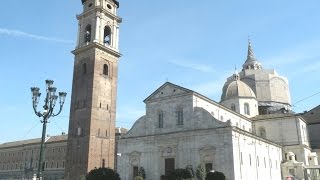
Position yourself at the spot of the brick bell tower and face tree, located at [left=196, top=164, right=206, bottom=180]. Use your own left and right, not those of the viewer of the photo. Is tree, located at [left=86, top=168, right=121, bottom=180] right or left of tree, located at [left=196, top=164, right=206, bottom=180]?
right

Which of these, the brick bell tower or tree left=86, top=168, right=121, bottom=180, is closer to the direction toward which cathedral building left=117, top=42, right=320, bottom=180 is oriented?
the tree

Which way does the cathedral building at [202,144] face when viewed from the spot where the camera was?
facing the viewer and to the left of the viewer

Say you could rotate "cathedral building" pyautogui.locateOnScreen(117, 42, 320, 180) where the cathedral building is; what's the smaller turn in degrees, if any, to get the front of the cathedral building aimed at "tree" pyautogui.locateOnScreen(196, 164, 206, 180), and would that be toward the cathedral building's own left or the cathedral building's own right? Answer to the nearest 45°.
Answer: approximately 45° to the cathedral building's own left

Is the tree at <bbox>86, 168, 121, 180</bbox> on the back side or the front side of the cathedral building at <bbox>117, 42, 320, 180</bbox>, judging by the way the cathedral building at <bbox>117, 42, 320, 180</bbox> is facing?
on the front side

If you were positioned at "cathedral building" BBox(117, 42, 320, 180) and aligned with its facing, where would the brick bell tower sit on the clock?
The brick bell tower is roughly at 2 o'clock from the cathedral building.
